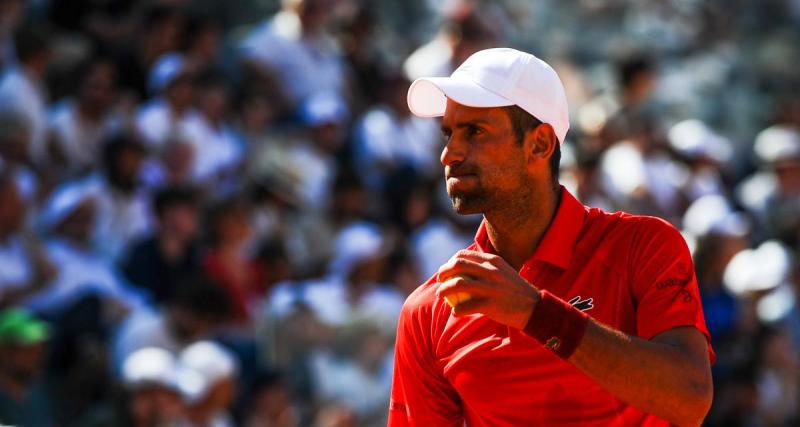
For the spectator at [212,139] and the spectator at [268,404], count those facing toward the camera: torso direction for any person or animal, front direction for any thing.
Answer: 2

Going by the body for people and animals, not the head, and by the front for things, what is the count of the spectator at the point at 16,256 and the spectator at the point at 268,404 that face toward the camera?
2

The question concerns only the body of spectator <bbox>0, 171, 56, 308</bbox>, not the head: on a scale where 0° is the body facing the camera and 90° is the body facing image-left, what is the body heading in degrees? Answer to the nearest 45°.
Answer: approximately 0°

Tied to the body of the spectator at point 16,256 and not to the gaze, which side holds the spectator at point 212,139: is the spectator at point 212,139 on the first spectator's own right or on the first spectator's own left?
on the first spectator's own left

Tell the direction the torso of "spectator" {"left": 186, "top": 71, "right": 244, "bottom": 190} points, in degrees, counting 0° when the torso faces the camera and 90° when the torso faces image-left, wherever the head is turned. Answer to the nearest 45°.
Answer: approximately 0°
